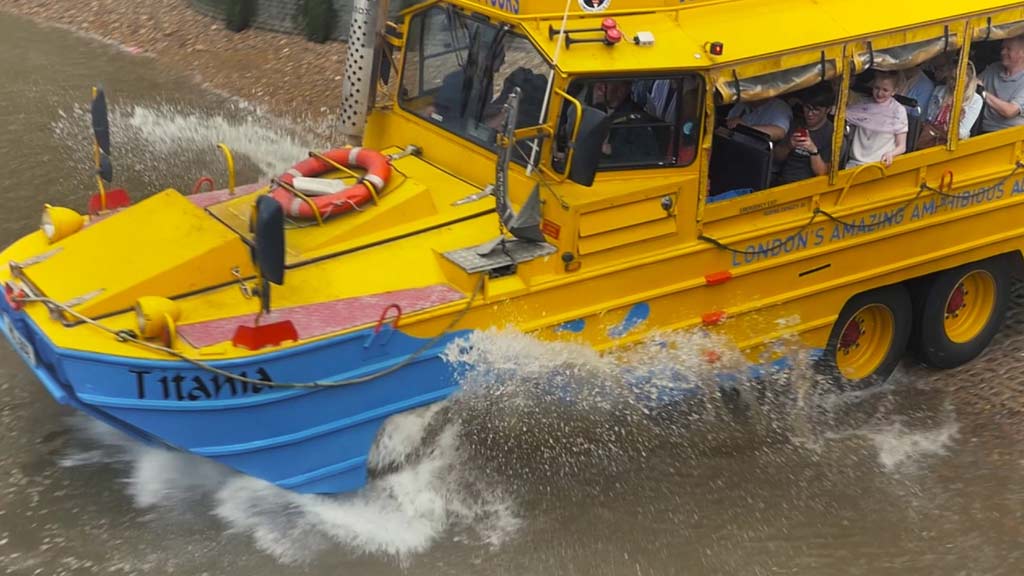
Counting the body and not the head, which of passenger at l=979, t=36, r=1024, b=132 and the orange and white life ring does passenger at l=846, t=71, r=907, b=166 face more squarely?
the orange and white life ring

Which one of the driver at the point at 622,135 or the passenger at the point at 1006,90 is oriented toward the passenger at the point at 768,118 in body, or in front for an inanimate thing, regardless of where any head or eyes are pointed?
the passenger at the point at 1006,90

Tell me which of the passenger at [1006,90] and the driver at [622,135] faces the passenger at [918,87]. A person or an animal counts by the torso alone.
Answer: the passenger at [1006,90]

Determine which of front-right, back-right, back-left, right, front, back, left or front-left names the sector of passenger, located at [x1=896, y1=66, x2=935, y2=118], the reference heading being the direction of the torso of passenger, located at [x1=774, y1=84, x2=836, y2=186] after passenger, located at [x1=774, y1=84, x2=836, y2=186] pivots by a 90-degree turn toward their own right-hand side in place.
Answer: right

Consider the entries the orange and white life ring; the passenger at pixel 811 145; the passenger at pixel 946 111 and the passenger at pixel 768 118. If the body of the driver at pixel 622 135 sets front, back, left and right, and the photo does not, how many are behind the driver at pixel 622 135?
3

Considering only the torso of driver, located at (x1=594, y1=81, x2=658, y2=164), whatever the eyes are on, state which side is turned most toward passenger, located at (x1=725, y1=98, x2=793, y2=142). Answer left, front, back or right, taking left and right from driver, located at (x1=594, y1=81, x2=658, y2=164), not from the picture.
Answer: back

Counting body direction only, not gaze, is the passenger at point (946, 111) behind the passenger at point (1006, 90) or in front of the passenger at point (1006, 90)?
in front
